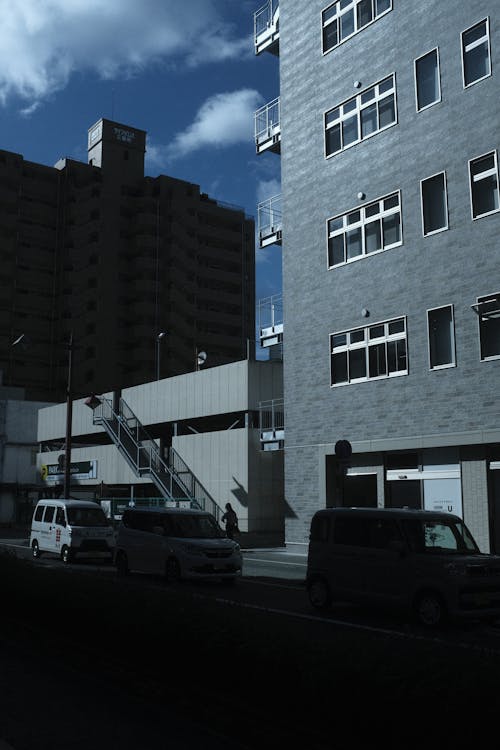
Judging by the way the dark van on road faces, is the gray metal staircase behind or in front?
behind

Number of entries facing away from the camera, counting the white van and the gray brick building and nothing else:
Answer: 0

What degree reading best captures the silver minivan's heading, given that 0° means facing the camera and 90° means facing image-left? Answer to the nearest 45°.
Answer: approximately 315°

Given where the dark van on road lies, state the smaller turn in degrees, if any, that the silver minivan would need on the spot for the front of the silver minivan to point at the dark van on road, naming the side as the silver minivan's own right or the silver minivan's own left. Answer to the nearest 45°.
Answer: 0° — it already faces it

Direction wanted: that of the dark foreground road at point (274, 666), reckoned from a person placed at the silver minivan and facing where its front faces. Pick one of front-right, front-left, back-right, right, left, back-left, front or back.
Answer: front-right

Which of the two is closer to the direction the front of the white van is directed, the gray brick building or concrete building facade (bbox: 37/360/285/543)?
the gray brick building

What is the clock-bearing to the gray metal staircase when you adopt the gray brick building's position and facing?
The gray metal staircase is roughly at 3 o'clock from the gray brick building.

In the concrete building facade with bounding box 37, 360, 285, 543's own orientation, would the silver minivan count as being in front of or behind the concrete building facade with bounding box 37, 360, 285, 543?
in front

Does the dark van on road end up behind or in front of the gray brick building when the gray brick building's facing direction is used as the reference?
in front

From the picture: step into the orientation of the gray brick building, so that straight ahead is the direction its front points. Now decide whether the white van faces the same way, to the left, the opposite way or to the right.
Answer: to the left

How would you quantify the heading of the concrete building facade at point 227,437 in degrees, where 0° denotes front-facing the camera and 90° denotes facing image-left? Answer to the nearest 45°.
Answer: approximately 45°

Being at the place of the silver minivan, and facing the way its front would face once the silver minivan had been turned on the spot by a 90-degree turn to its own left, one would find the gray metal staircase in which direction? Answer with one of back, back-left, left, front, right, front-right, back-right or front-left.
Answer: front-left

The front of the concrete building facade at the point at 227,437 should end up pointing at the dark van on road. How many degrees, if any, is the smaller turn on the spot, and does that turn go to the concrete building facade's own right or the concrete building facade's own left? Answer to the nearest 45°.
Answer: approximately 45° to the concrete building facade's own left
